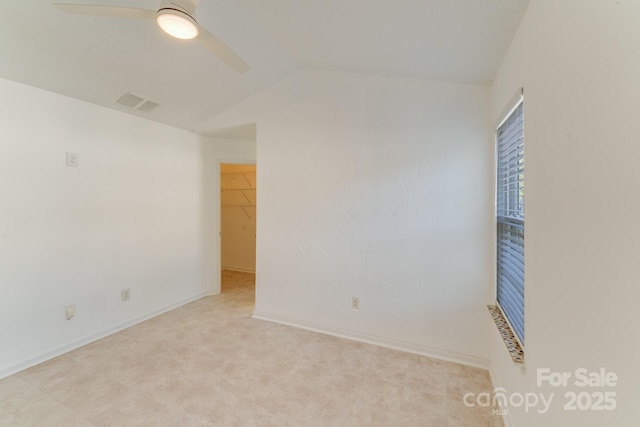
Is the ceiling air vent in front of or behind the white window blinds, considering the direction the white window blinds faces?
in front

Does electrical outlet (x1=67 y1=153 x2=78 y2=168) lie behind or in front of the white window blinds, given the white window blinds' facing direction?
in front

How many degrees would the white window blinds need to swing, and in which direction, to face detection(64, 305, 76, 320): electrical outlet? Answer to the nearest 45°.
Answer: approximately 45° to its left

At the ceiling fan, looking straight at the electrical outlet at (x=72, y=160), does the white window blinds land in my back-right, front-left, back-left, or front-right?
back-right

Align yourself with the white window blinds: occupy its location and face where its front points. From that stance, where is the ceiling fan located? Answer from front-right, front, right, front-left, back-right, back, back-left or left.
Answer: front-left

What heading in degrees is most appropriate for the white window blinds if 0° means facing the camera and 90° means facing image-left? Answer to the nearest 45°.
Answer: approximately 90°
